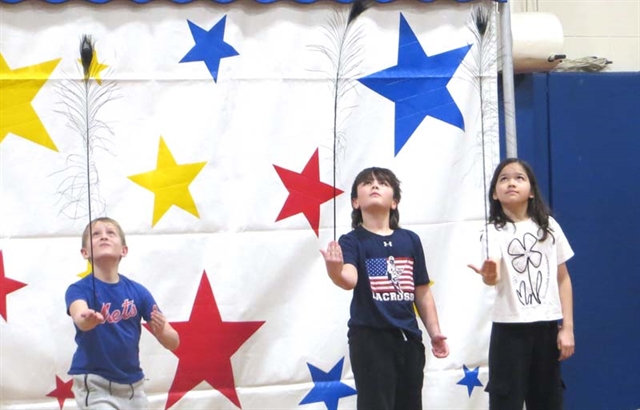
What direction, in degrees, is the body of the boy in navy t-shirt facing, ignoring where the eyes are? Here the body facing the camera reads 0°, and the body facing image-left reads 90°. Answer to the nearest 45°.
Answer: approximately 0°

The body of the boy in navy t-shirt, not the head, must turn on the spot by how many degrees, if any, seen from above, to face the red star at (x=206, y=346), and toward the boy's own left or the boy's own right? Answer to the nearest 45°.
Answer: approximately 135° to the boy's own right

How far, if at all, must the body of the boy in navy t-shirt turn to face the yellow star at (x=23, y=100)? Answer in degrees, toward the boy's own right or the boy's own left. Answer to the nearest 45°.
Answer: approximately 90° to the boy's own right
